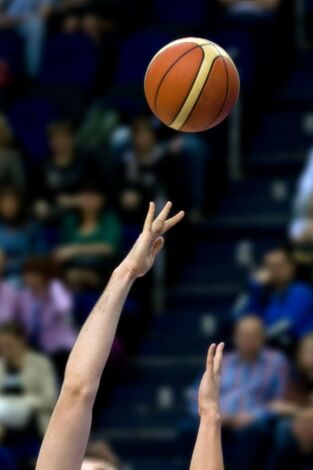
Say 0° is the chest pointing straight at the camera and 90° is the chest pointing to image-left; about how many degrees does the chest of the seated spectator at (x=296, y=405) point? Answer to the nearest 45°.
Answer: approximately 45°

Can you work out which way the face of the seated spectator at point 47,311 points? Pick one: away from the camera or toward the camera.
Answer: toward the camera

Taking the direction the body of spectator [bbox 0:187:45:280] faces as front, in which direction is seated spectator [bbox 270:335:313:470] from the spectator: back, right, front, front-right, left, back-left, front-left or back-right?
front-left

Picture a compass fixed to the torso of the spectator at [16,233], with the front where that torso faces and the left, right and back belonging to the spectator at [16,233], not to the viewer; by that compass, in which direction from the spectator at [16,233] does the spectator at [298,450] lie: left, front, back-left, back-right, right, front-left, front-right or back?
front-left

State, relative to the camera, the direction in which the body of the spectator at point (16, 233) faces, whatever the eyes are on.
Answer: toward the camera

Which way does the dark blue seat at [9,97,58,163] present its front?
toward the camera

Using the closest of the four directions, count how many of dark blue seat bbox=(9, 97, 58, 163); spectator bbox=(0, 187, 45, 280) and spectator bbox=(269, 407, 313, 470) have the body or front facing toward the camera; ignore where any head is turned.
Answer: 3

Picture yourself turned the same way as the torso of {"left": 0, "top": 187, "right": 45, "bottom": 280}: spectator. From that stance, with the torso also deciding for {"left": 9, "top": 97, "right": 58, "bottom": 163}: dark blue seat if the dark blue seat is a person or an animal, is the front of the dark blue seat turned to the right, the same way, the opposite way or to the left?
the same way

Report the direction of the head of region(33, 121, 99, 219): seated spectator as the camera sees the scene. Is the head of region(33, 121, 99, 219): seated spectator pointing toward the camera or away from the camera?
toward the camera

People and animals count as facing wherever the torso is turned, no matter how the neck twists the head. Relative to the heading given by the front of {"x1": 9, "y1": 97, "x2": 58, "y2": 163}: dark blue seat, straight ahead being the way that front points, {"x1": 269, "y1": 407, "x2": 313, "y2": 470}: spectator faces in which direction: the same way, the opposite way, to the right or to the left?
the same way

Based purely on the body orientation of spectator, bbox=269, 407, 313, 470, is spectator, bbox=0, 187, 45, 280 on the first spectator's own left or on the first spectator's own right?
on the first spectator's own right

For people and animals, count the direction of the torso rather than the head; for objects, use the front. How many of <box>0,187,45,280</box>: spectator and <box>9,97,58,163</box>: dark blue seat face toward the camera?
2

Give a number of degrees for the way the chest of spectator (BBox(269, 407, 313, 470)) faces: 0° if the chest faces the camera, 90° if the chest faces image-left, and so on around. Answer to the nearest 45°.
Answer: approximately 0°
